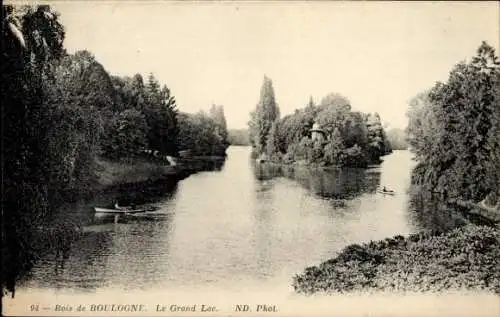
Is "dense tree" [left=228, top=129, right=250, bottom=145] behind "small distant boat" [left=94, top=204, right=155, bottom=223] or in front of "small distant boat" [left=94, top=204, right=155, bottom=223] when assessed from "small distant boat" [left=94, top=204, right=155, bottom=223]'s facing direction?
in front

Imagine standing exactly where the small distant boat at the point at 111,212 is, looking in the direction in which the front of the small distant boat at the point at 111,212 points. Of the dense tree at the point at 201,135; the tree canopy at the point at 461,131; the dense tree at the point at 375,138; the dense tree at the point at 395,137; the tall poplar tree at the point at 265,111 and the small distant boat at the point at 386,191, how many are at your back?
0
